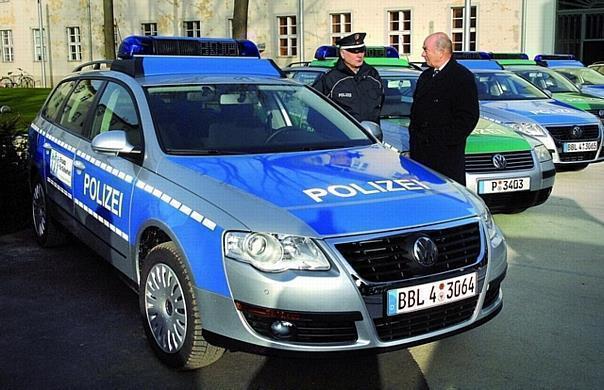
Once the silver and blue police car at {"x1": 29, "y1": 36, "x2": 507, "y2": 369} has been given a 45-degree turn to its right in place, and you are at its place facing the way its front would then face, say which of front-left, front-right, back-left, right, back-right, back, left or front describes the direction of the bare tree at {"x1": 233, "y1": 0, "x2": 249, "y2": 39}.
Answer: back

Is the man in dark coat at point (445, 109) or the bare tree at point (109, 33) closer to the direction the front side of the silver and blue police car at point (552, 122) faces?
the man in dark coat

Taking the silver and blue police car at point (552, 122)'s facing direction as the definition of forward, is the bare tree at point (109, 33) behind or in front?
behind

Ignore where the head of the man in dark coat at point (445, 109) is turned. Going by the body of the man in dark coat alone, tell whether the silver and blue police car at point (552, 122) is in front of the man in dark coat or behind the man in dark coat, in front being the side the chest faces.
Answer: behind

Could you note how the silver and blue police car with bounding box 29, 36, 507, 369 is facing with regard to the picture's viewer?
facing the viewer and to the right of the viewer

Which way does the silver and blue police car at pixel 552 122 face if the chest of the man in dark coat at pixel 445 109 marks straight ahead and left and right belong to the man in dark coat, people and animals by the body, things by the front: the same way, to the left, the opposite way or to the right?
to the left

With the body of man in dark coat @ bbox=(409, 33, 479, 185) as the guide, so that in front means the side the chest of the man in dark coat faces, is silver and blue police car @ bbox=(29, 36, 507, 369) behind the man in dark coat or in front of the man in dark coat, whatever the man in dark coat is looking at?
in front

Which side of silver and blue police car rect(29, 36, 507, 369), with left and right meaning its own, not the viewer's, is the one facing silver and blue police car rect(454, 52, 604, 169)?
left

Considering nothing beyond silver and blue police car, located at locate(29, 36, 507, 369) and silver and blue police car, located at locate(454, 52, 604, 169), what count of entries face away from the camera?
0

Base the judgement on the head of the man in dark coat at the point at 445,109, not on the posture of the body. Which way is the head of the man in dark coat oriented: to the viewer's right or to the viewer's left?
to the viewer's left

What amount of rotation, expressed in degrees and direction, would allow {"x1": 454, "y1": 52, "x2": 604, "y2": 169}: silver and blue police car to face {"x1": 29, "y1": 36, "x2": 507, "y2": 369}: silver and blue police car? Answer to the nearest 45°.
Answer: approximately 45° to its right

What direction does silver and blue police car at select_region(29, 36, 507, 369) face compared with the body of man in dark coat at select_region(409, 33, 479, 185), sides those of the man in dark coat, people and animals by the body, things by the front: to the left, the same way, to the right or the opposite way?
to the left

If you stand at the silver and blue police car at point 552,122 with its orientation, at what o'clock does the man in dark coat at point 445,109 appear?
The man in dark coat is roughly at 2 o'clock from the silver and blue police car.

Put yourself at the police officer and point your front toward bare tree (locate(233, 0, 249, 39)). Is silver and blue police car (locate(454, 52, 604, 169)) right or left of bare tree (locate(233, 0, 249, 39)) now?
right

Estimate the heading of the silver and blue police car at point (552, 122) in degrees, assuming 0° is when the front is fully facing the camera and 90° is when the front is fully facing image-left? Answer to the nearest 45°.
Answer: approximately 315°
